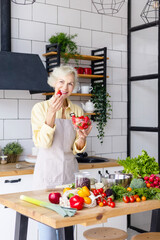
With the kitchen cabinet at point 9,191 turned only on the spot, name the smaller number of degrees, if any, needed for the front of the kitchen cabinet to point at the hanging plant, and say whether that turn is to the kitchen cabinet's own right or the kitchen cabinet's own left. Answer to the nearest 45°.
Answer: approximately 90° to the kitchen cabinet's own left

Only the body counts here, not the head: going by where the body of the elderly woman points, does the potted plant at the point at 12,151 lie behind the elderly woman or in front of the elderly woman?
behind

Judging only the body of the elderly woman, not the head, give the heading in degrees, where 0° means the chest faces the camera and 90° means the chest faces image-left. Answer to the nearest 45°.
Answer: approximately 315°
